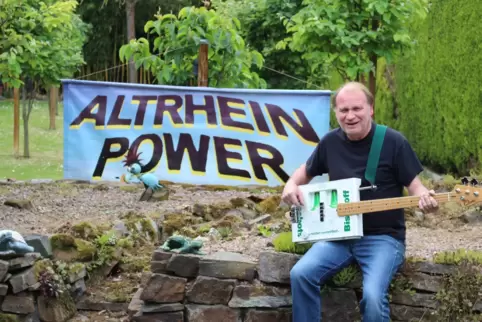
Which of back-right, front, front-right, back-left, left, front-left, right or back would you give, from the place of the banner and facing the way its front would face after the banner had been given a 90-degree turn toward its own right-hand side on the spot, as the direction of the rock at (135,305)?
left

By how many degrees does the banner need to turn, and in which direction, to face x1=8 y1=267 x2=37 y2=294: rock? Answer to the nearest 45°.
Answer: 0° — it already faces it

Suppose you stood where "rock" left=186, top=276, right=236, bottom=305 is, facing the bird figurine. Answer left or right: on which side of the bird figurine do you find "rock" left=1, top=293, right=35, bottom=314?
left

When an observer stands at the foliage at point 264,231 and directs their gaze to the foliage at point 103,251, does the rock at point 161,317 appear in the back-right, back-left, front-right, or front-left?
front-left

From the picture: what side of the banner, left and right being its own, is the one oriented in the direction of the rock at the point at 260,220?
front

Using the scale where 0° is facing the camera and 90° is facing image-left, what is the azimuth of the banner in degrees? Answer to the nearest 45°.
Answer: approximately 0°

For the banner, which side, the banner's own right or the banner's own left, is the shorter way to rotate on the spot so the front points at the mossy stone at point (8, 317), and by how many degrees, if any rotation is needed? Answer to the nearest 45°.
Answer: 0° — it already faces it

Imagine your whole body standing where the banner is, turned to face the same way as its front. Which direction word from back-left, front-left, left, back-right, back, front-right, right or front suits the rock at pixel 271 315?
front

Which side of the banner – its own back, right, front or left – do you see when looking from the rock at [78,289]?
front

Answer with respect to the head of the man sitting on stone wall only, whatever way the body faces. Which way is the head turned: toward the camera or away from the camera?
toward the camera

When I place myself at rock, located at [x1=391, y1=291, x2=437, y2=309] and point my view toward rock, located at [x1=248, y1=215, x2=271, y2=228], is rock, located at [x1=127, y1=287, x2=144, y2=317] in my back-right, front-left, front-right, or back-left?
front-left

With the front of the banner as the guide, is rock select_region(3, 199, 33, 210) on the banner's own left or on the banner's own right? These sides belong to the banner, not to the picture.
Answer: on the banner's own right

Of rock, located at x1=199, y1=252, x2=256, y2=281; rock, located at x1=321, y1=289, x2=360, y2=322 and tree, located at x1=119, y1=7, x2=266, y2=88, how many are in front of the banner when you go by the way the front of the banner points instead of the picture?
2

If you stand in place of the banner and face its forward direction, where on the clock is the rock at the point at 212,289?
The rock is roughly at 12 o'clock from the banner.

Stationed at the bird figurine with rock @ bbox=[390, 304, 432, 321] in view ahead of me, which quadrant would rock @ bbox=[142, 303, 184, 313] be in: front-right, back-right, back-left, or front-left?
front-right

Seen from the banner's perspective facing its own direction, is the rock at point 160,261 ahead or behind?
ahead

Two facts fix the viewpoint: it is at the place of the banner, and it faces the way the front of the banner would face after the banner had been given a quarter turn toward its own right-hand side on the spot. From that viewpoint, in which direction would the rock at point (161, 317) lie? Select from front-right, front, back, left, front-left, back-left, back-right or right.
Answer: left
